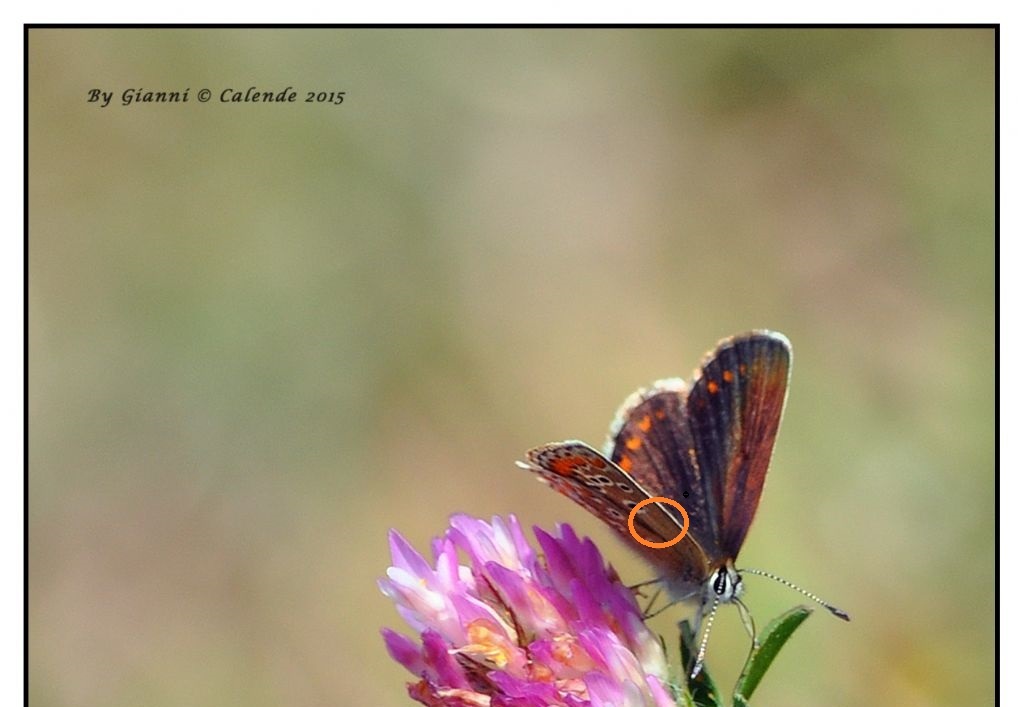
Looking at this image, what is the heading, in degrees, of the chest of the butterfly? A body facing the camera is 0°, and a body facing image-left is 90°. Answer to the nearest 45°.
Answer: approximately 315°
